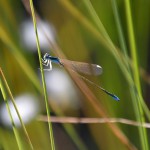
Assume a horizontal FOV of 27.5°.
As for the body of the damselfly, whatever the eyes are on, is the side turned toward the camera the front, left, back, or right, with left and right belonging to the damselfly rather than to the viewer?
left
